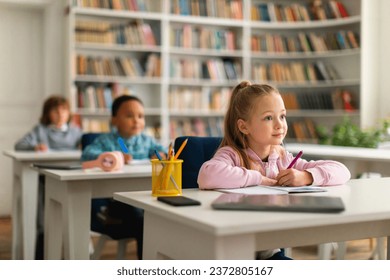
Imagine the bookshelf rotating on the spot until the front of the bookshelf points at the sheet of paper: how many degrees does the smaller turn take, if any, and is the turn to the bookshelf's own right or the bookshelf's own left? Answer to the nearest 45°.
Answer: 0° — it already faces it

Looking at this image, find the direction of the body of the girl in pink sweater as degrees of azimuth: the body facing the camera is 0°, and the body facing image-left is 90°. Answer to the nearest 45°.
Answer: approximately 315°

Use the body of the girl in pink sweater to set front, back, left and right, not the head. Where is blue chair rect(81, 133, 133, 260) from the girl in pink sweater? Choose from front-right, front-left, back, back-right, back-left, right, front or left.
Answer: back

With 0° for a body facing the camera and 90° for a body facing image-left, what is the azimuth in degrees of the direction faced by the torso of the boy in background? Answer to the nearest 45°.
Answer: approximately 315°

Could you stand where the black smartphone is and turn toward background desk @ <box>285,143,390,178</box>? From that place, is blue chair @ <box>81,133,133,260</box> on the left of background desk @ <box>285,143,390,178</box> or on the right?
left

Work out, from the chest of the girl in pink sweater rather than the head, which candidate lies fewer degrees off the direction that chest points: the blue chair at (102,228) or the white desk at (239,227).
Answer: the white desk

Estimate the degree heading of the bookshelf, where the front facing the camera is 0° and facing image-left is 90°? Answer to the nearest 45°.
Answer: approximately 0°

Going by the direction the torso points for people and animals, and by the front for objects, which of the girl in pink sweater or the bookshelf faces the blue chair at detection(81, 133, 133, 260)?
the bookshelf

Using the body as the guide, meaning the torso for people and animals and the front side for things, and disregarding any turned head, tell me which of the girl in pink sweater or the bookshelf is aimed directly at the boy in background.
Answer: the bookshelf
